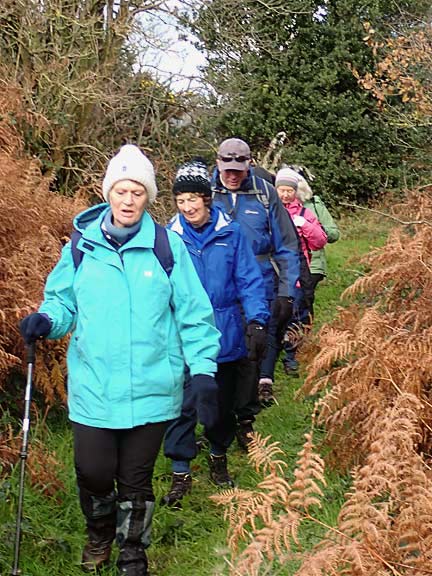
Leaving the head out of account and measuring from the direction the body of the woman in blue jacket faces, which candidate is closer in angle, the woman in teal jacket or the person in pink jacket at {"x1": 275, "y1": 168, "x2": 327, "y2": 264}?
the woman in teal jacket

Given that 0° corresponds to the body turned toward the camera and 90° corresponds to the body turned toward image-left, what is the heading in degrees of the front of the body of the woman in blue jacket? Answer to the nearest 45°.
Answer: approximately 45°

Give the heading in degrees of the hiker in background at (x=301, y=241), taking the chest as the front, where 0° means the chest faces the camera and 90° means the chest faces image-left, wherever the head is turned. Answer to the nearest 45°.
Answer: approximately 45°

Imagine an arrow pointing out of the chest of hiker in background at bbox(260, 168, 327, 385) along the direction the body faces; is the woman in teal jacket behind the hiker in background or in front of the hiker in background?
in front

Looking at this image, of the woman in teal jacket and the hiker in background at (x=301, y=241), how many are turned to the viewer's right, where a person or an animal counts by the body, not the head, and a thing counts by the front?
0

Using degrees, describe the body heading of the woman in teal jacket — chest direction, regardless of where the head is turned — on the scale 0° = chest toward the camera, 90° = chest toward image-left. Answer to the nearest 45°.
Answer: approximately 0°

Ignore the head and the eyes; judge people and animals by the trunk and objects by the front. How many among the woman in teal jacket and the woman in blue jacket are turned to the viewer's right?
0
